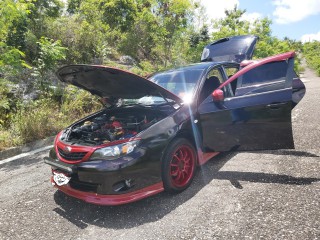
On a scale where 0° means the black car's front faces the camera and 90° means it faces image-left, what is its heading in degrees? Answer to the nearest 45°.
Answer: approximately 45°
